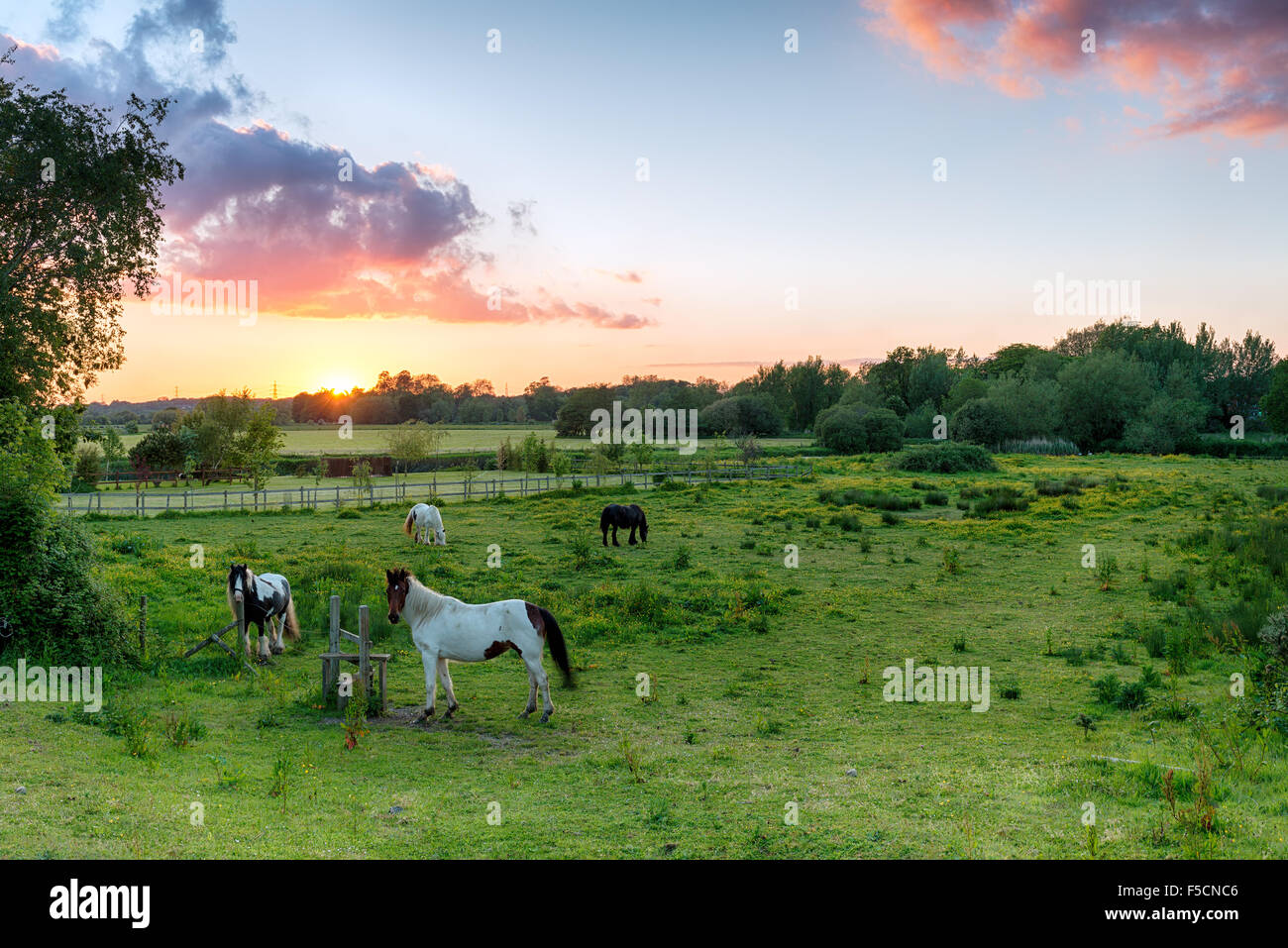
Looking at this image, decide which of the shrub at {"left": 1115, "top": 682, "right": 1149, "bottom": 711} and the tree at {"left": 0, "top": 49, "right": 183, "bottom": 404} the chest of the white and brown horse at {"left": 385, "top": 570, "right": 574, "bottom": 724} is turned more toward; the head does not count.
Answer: the tree

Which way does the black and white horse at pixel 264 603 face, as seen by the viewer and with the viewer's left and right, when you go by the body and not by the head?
facing the viewer and to the left of the viewer

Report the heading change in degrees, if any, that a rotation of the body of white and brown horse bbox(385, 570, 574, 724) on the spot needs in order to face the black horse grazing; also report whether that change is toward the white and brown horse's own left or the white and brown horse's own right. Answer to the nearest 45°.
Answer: approximately 90° to the white and brown horse's own right

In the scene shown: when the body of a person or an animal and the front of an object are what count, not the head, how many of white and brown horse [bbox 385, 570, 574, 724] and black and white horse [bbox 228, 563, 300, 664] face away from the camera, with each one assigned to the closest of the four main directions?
0

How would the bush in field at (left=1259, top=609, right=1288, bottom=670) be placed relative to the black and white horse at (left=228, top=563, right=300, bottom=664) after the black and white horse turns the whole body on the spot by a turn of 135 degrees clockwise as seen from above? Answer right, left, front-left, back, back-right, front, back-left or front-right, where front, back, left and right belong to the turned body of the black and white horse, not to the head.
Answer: back-right

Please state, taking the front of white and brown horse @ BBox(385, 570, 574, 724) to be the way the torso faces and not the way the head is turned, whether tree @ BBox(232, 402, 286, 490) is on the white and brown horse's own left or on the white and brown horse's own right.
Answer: on the white and brown horse's own right

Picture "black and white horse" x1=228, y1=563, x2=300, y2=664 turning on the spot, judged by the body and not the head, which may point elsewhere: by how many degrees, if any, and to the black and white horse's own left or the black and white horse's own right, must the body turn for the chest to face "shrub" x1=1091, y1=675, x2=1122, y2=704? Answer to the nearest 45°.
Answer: approximately 90° to the black and white horse's own left

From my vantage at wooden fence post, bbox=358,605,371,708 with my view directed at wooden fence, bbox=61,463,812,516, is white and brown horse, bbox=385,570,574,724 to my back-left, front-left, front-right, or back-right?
back-right

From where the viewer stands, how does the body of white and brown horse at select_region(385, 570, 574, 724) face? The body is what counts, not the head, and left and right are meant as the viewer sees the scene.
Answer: facing to the left of the viewer

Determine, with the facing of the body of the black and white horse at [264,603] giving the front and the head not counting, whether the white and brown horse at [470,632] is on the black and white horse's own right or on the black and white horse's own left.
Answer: on the black and white horse's own left

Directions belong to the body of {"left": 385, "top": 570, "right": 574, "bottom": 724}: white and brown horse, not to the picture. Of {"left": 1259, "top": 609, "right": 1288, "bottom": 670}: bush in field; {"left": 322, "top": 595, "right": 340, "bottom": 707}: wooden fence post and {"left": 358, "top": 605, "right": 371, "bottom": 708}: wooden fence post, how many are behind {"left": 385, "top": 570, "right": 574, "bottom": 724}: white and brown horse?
1
